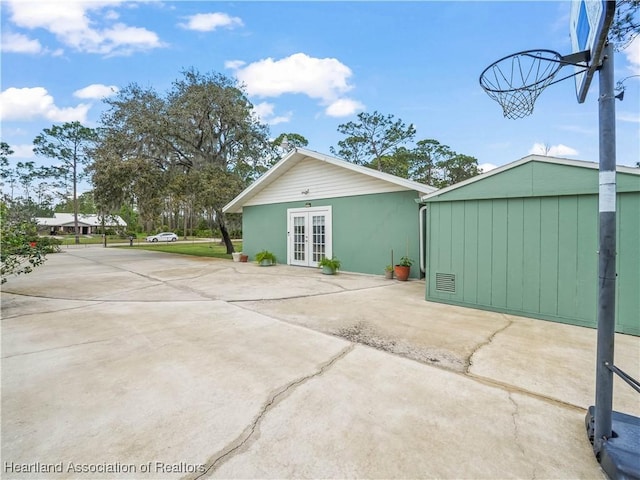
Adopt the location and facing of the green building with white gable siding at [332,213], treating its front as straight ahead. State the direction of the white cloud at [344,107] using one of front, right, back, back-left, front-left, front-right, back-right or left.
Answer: back-right

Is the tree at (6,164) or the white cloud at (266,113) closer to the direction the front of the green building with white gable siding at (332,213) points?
the tree

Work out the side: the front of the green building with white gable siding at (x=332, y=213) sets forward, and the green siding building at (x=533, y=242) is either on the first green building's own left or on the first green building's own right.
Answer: on the first green building's own left

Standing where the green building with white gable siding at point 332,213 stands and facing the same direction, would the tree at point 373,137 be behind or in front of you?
behind

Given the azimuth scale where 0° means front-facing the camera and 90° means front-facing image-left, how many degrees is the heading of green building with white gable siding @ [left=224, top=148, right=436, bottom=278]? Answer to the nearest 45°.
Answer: approximately 45°

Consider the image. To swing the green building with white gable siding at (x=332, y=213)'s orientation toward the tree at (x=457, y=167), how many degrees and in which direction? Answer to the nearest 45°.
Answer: approximately 180°

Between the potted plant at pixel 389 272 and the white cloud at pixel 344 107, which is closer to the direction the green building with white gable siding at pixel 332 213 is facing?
the potted plant

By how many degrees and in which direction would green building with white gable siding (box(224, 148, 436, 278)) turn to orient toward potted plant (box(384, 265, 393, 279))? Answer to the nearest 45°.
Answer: approximately 90° to its left

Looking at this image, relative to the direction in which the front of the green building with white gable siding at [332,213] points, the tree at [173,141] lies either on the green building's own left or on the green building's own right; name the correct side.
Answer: on the green building's own right
